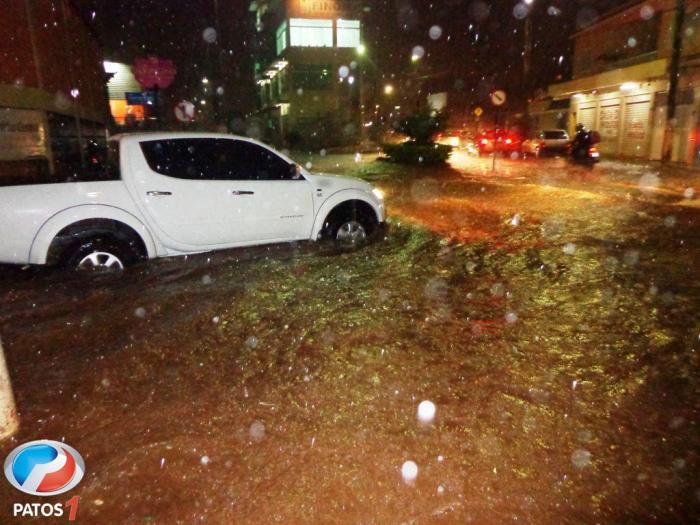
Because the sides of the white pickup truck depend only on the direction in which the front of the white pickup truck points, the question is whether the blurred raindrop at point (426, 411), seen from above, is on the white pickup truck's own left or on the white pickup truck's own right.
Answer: on the white pickup truck's own right

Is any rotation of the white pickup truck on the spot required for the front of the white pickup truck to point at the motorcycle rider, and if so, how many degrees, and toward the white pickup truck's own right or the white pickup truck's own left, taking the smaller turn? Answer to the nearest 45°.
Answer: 0° — it already faces them

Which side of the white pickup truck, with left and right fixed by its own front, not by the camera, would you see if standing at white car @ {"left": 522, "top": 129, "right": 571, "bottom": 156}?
front

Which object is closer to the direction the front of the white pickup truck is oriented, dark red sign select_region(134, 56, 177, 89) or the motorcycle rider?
the motorcycle rider

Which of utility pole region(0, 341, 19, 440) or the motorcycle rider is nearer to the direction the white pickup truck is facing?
the motorcycle rider

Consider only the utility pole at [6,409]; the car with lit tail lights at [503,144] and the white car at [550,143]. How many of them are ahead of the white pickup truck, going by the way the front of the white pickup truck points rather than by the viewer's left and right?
2

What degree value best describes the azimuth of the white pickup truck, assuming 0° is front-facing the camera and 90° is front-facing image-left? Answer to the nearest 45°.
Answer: approximately 225°
